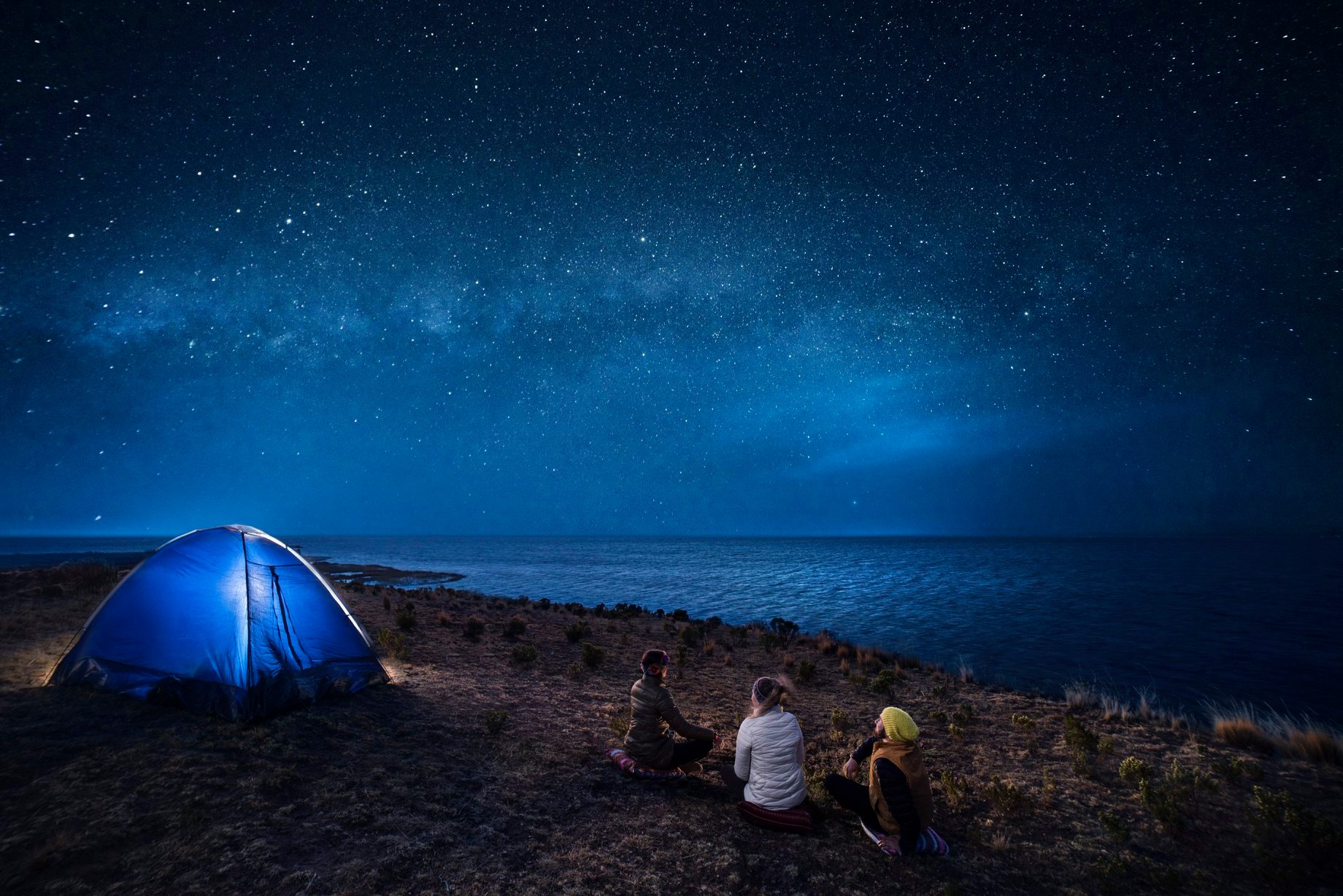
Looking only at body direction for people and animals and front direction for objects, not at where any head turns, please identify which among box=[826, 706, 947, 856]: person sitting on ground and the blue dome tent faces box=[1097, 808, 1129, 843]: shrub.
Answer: the blue dome tent

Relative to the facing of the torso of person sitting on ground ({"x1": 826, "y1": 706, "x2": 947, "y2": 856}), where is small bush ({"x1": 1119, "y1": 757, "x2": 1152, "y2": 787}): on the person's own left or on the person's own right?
on the person's own right

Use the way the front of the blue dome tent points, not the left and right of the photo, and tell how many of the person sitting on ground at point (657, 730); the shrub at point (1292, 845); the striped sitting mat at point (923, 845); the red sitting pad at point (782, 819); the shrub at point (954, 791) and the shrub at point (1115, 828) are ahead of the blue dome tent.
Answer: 6

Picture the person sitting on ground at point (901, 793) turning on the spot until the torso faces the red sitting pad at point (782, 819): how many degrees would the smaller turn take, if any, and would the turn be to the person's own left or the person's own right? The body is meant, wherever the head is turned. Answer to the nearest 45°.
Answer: approximately 45° to the person's own left

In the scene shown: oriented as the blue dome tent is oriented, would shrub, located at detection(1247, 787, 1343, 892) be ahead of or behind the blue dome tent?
ahead

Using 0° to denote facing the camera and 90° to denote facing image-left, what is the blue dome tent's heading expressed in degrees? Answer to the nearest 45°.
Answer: approximately 315°

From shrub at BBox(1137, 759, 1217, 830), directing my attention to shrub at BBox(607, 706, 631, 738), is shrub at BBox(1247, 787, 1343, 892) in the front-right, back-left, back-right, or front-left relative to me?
back-left

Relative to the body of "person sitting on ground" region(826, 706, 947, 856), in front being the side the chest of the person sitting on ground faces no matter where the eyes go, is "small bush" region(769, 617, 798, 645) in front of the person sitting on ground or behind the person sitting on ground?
in front

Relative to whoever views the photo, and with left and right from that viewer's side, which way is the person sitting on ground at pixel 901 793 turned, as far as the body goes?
facing away from the viewer and to the left of the viewer

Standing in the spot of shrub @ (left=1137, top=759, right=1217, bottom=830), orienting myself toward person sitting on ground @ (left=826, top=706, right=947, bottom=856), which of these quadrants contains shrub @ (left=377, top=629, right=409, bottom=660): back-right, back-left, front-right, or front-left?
front-right

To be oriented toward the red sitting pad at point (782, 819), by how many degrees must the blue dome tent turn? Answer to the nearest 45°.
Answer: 0° — it already faces it

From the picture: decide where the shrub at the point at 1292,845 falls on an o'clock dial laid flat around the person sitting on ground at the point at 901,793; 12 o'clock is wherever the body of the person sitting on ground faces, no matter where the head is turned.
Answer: The shrub is roughly at 4 o'clock from the person sitting on ground.
